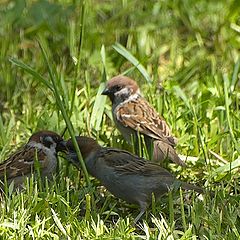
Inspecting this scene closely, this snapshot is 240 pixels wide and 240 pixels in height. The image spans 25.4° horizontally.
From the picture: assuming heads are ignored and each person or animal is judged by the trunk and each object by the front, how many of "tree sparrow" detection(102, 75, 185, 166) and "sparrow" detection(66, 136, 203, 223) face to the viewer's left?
2

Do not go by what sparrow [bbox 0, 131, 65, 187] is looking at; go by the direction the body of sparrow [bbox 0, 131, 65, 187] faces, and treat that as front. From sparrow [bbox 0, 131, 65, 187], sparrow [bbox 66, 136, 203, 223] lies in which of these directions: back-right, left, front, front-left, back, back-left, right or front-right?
front-right

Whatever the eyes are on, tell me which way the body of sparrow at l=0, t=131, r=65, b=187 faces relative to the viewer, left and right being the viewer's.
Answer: facing to the right of the viewer

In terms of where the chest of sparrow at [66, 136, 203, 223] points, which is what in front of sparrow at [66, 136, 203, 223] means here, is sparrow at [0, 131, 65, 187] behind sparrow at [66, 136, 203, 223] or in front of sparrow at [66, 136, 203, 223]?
in front

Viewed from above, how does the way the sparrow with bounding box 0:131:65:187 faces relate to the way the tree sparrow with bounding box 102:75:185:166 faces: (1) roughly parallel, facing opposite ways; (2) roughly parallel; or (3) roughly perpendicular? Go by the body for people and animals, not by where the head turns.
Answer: roughly parallel, facing opposite ways

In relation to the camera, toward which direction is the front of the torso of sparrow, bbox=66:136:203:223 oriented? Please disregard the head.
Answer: to the viewer's left

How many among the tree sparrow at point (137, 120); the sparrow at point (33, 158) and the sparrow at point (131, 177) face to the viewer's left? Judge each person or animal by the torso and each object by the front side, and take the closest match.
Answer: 2

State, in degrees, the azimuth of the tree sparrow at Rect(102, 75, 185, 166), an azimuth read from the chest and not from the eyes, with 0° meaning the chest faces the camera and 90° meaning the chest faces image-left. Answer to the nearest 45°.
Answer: approximately 90°

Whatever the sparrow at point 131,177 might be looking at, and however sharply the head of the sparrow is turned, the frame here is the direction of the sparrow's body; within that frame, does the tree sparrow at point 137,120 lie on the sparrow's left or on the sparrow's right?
on the sparrow's right

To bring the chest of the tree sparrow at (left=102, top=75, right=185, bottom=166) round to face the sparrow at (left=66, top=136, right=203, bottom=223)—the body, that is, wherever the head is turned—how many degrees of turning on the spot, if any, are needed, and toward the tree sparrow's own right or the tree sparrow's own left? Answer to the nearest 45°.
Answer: approximately 90° to the tree sparrow's own left

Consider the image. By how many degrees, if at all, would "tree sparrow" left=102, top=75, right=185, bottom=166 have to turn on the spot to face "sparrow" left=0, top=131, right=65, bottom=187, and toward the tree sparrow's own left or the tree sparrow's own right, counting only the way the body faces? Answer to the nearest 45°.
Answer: approximately 45° to the tree sparrow's own left

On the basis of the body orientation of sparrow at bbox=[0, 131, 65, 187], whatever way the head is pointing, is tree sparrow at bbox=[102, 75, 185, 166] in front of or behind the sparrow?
in front

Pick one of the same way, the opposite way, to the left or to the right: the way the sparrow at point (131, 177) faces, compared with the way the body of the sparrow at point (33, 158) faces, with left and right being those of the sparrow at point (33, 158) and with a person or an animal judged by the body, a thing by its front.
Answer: the opposite way
